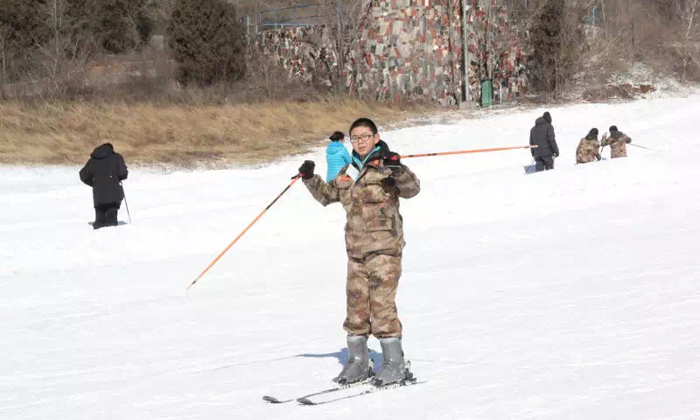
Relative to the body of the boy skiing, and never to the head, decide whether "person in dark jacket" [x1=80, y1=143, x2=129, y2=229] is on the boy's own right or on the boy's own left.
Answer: on the boy's own right

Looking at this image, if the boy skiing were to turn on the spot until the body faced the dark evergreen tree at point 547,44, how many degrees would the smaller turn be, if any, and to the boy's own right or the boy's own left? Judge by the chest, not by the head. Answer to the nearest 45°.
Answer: approximately 135° to the boy's own right

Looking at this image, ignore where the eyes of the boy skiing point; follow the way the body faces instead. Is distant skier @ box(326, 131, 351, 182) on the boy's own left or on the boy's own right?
on the boy's own right

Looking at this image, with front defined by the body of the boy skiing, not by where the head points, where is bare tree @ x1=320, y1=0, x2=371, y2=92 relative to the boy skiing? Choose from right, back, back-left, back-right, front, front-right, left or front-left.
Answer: back-right

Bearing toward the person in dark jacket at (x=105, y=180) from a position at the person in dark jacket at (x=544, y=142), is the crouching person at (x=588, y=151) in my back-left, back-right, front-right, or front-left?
back-left

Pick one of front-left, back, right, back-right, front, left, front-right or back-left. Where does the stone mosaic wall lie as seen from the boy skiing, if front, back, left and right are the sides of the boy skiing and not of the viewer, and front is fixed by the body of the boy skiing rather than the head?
back-right

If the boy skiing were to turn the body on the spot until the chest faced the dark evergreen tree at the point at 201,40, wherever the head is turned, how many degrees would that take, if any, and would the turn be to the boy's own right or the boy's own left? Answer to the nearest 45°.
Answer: approximately 135° to the boy's own right

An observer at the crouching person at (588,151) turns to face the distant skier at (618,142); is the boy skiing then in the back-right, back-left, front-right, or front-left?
back-right

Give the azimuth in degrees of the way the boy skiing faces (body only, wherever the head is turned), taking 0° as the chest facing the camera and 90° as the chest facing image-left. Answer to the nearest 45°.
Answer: approximately 45°

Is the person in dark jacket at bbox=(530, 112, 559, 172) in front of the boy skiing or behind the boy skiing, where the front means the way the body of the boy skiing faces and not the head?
behind

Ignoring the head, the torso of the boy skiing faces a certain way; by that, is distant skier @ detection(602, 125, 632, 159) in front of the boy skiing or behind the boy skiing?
behind
